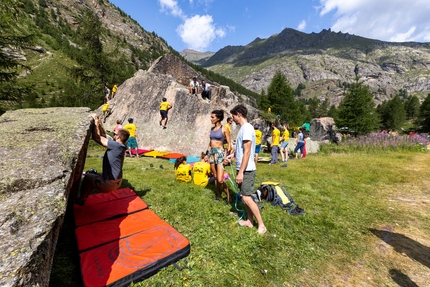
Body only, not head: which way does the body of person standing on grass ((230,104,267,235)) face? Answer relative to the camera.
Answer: to the viewer's left

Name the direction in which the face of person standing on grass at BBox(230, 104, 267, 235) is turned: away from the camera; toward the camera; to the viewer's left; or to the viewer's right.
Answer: to the viewer's left

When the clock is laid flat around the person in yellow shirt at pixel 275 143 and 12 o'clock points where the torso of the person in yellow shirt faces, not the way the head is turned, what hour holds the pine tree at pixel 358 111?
The pine tree is roughly at 4 o'clock from the person in yellow shirt.

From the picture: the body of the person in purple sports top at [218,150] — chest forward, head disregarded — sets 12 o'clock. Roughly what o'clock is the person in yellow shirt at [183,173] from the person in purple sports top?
The person in yellow shirt is roughly at 3 o'clock from the person in purple sports top.

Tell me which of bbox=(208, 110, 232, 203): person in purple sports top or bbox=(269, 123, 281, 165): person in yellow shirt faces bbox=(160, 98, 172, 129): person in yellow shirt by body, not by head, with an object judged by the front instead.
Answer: bbox=(269, 123, 281, 165): person in yellow shirt

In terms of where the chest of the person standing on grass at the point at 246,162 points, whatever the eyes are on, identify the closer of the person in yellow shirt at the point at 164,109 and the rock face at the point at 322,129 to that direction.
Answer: the person in yellow shirt

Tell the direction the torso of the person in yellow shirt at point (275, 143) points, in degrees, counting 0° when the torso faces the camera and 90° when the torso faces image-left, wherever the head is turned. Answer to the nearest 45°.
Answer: approximately 90°
